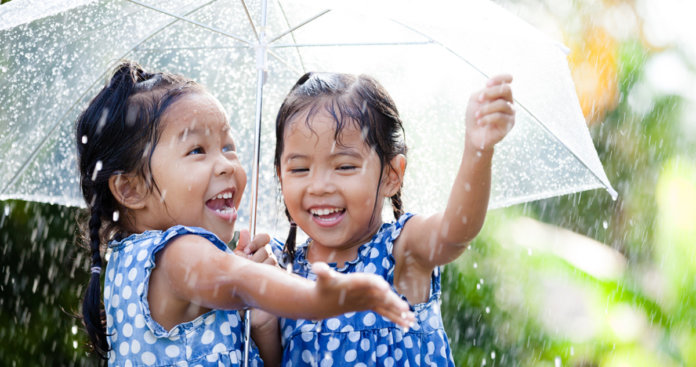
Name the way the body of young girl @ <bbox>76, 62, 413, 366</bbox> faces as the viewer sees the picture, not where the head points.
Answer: to the viewer's right

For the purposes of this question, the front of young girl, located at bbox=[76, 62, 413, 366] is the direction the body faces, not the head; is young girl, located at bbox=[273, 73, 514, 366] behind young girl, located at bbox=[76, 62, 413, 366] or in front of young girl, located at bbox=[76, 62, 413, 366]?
in front
